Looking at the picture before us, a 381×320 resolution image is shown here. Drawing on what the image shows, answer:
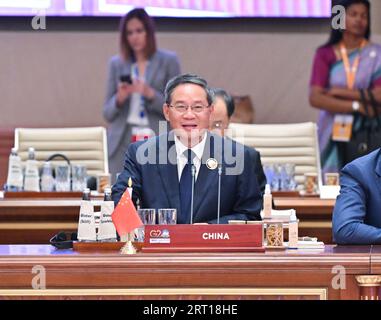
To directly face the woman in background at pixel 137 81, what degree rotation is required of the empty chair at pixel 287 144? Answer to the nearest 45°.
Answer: approximately 135° to its right

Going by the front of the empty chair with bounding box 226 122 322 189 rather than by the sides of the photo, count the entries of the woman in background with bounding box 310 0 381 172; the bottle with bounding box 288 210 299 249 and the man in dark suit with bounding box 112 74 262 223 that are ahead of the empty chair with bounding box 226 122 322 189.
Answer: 2

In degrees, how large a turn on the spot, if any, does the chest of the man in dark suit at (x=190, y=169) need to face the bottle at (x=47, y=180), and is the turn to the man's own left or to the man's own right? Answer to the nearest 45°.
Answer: approximately 135° to the man's own right

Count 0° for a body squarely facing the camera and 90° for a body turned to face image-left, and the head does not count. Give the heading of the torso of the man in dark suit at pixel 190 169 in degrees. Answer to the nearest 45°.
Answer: approximately 0°

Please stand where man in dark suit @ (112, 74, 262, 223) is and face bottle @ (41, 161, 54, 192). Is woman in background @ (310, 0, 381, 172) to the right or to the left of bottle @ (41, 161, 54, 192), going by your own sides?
right

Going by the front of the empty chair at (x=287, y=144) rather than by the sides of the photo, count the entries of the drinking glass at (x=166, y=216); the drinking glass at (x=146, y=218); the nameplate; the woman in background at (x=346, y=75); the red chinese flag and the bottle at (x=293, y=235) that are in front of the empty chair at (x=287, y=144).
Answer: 5

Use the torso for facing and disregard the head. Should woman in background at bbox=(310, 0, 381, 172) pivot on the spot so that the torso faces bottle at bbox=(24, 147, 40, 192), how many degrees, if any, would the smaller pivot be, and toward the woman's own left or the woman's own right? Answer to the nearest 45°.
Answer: approximately 45° to the woman's own right

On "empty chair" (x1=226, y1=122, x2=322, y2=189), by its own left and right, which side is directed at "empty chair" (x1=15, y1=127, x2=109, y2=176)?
right
